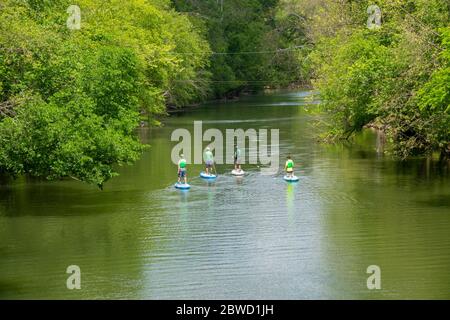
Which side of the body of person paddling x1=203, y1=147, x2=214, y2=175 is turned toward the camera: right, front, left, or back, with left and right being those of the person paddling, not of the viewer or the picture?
back

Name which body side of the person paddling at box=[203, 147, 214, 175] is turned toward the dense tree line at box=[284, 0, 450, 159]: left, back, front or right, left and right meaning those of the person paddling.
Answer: right

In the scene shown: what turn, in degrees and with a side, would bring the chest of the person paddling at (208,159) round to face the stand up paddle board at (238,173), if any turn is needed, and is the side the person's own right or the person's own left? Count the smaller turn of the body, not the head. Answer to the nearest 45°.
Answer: approximately 45° to the person's own right

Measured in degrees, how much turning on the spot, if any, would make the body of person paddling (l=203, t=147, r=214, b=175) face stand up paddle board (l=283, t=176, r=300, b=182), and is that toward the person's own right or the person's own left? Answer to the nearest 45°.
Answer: approximately 90° to the person's own right

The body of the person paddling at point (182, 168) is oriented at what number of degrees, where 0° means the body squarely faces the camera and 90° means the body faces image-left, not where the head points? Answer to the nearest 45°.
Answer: approximately 180°

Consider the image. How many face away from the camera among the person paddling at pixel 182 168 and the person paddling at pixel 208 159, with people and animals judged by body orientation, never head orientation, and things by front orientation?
2

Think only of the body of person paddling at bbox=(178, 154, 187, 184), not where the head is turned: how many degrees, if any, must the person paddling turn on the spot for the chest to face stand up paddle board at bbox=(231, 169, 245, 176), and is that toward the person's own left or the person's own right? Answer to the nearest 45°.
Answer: approximately 45° to the person's own right

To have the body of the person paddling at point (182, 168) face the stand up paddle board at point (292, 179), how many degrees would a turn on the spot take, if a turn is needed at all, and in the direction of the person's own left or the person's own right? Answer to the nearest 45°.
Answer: approximately 90° to the person's own right
